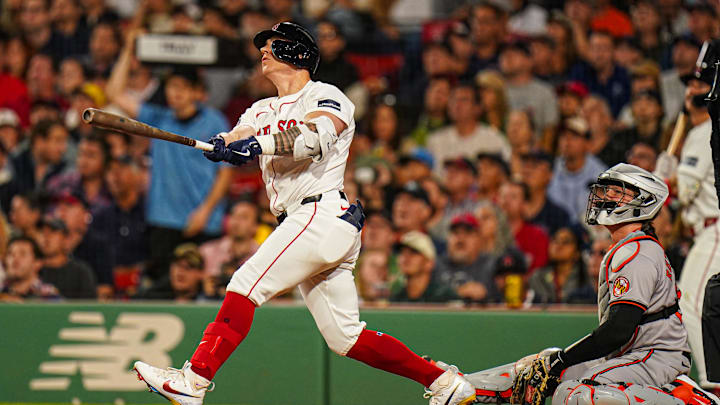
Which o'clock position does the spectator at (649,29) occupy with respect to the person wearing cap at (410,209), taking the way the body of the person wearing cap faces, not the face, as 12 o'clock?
The spectator is roughly at 7 o'clock from the person wearing cap.

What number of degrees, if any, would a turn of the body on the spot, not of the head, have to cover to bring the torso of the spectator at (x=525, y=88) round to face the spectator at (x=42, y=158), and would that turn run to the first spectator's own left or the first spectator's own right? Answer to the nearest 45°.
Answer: approximately 45° to the first spectator's own right

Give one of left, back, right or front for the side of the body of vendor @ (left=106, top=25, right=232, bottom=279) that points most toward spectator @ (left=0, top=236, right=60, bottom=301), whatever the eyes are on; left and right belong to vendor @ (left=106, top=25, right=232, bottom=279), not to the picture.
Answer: right

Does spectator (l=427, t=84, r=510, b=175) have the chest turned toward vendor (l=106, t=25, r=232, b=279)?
no

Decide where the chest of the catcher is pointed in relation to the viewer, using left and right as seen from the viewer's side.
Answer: facing to the left of the viewer

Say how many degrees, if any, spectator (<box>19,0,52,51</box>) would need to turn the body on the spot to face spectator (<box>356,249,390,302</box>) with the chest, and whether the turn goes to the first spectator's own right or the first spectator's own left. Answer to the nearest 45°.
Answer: approximately 90° to the first spectator's own left

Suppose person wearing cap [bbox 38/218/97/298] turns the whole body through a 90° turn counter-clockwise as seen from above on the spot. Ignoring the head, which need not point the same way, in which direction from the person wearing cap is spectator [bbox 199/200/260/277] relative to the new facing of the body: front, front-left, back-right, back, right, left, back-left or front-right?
front-left

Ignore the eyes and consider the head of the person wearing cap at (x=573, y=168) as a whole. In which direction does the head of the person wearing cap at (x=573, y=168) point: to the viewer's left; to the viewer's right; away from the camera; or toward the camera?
toward the camera

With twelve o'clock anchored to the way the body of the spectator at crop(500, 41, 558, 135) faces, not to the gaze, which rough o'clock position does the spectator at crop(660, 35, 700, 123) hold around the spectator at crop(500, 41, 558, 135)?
the spectator at crop(660, 35, 700, 123) is roughly at 8 o'clock from the spectator at crop(500, 41, 558, 135).

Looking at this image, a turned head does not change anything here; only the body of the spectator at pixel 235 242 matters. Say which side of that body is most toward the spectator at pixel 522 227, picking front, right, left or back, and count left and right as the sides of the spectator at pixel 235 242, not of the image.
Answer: left

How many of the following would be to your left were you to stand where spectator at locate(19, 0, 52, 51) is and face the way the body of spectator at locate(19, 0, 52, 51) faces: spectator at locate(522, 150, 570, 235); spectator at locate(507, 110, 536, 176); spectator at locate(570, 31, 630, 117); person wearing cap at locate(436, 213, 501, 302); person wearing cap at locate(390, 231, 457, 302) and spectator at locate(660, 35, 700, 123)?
6

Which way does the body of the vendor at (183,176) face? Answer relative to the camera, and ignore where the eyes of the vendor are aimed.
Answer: toward the camera

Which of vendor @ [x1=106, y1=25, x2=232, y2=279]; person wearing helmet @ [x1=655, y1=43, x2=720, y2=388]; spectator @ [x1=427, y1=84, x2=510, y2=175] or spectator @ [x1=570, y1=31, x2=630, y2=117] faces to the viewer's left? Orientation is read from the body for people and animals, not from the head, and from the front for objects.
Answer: the person wearing helmet

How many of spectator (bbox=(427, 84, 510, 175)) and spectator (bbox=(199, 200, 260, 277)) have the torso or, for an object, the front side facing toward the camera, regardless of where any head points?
2

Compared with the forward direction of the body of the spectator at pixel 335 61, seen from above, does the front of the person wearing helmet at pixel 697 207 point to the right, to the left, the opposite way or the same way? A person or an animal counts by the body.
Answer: to the right

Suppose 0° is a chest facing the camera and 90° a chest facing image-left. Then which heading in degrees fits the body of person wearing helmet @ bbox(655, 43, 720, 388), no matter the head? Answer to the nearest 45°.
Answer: approximately 90°

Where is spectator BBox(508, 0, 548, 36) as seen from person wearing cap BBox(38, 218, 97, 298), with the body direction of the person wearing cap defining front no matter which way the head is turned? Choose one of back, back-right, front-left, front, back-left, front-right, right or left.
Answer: back-left

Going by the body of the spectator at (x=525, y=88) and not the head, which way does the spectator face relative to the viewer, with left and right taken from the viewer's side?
facing the viewer and to the left of the viewer

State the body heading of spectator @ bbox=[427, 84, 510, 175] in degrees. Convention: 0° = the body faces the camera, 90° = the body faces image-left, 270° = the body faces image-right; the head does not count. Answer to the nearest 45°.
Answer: approximately 0°

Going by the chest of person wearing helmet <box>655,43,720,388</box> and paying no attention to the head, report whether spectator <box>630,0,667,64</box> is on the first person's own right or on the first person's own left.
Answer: on the first person's own right

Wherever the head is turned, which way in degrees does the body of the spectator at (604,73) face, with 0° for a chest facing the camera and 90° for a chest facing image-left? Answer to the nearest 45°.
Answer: approximately 0°

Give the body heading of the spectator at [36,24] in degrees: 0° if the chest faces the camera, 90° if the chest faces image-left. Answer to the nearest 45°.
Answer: approximately 45°
